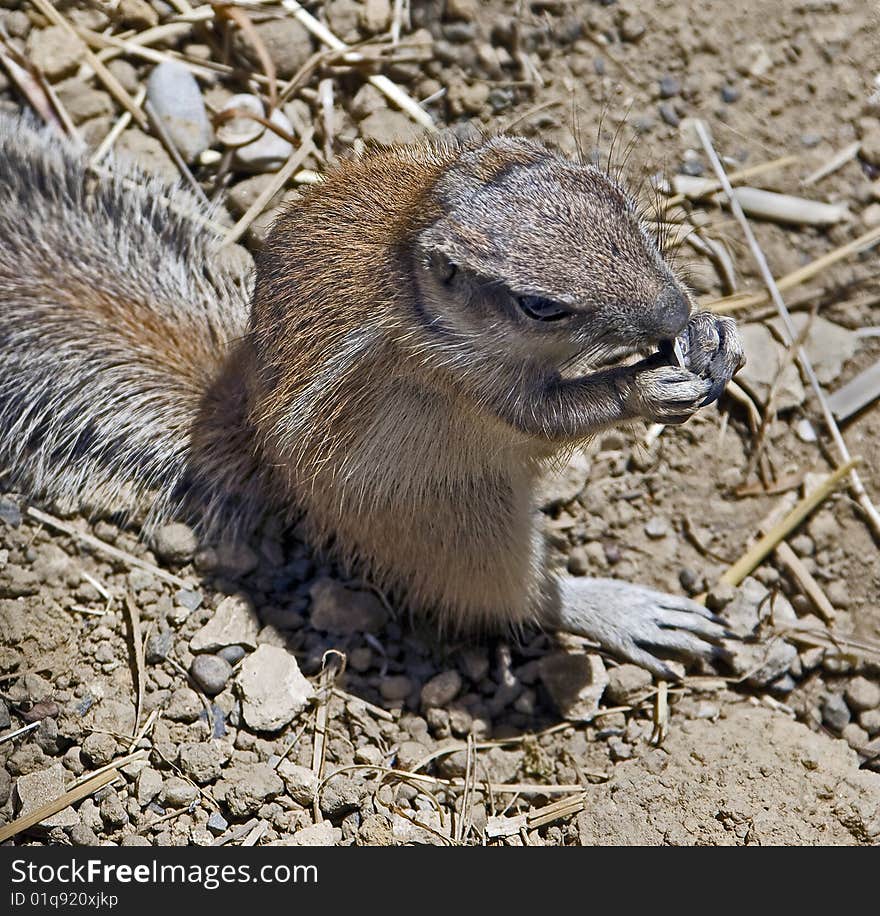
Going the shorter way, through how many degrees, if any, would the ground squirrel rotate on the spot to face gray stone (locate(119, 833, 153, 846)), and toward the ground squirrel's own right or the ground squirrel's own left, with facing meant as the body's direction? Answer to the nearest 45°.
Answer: approximately 135° to the ground squirrel's own right

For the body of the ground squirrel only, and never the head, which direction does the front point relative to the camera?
to the viewer's right

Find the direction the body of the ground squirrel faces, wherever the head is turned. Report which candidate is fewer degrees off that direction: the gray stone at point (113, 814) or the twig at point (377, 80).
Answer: the gray stone

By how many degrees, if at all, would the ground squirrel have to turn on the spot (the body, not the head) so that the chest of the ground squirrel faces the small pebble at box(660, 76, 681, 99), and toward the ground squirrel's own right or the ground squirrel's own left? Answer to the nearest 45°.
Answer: approximately 45° to the ground squirrel's own left

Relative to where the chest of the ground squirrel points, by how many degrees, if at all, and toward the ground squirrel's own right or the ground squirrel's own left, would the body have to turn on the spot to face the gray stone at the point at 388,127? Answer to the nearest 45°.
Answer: approximately 90° to the ground squirrel's own left

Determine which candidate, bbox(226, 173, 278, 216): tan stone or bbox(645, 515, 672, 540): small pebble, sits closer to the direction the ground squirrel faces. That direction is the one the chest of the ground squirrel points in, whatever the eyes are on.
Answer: the small pebble

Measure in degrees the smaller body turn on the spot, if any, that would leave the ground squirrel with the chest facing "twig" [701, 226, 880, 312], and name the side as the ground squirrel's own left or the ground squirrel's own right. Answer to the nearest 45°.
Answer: approximately 45° to the ground squirrel's own left

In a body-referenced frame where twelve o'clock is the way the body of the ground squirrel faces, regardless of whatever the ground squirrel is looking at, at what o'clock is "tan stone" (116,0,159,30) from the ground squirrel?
The tan stone is roughly at 8 o'clock from the ground squirrel.

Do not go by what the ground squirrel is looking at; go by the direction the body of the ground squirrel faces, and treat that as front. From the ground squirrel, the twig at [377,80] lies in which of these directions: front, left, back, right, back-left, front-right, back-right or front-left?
left
